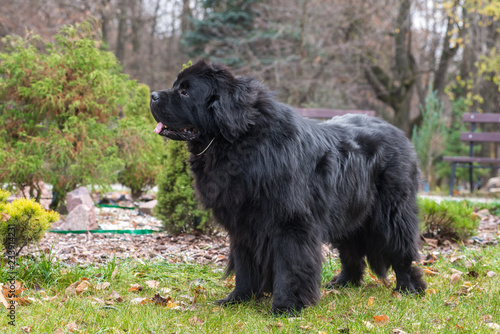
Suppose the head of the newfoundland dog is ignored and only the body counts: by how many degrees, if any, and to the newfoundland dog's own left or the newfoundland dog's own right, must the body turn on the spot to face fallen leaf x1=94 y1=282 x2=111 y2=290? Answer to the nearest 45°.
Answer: approximately 45° to the newfoundland dog's own right

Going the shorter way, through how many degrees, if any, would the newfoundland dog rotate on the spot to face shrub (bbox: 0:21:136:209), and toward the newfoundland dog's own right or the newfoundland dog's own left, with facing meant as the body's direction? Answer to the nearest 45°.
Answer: approximately 90° to the newfoundland dog's own right

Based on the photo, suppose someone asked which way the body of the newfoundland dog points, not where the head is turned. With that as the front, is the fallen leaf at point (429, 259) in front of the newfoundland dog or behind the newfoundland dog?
behind

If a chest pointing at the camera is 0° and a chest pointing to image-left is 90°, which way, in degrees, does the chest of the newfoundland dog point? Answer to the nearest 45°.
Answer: approximately 45°

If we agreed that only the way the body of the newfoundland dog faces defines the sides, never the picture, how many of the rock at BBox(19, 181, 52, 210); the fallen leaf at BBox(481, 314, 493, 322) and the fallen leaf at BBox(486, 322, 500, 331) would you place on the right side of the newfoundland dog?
1

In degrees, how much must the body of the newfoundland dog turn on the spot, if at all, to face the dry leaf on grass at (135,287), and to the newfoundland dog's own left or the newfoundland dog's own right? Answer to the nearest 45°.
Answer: approximately 45° to the newfoundland dog's own right

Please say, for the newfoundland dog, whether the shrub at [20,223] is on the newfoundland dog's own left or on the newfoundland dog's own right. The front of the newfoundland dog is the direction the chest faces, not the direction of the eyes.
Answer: on the newfoundland dog's own right

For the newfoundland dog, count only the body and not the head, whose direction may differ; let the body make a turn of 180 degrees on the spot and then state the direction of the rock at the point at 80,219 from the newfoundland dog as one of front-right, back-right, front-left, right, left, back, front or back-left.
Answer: left

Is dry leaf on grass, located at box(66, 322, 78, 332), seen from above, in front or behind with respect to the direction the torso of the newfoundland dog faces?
in front

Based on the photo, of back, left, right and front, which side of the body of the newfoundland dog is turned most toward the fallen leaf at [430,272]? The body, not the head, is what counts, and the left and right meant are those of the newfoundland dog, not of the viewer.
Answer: back

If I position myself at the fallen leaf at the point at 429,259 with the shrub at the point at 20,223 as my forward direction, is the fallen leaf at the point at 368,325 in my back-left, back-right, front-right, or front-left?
front-left

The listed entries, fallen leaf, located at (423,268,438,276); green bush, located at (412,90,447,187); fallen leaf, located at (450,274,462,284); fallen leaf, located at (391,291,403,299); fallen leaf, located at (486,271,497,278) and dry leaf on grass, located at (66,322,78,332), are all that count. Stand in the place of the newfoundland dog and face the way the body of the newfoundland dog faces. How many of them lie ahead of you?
1

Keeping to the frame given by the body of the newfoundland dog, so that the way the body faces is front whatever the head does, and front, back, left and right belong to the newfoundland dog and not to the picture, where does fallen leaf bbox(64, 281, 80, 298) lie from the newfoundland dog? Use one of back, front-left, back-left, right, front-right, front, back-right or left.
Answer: front-right

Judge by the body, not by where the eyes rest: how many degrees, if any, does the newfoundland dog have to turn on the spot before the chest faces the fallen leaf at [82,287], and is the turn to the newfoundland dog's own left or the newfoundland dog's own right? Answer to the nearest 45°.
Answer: approximately 45° to the newfoundland dog's own right
